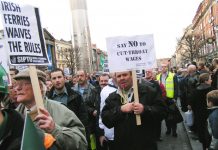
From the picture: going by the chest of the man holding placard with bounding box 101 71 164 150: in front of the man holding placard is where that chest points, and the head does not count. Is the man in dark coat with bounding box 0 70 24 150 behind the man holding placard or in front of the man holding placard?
in front

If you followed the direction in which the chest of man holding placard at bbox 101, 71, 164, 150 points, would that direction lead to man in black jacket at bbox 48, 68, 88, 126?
no

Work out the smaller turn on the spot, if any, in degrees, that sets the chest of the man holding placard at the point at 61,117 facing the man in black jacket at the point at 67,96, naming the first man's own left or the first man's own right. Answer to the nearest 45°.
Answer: approximately 135° to the first man's own right

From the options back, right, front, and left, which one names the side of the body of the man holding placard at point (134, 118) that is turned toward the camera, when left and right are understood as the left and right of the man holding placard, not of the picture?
front

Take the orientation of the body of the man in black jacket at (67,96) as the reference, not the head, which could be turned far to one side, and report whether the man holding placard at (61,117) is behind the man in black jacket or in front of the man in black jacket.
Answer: in front

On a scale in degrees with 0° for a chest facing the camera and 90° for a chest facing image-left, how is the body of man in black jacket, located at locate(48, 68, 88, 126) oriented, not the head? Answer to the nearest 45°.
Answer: approximately 45°

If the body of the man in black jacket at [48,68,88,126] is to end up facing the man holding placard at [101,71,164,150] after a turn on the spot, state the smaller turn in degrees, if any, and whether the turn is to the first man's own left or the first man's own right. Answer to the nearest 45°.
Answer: approximately 90° to the first man's own left

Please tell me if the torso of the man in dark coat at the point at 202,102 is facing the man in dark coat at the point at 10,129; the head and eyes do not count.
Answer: no

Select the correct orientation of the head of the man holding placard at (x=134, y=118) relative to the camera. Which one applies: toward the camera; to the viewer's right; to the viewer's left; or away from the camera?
toward the camera
